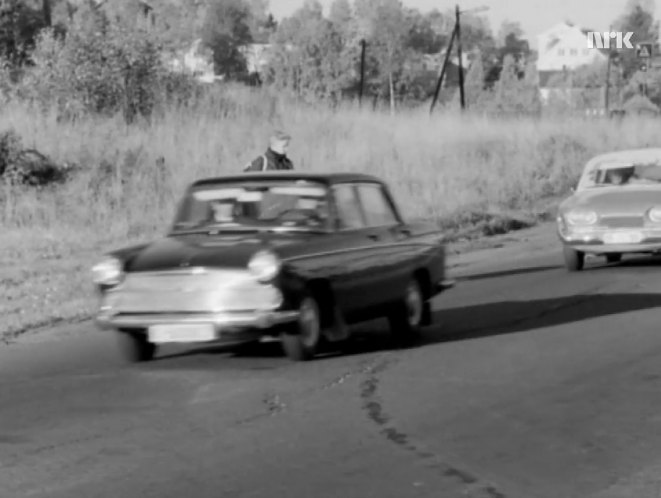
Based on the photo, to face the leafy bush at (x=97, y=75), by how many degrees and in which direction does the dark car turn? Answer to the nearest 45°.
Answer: approximately 135° to its right

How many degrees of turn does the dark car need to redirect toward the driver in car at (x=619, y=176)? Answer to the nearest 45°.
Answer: approximately 180°

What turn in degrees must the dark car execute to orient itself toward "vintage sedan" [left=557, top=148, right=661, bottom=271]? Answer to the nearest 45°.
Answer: approximately 180°

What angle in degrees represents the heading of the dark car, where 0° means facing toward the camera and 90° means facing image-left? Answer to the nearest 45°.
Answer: approximately 45°

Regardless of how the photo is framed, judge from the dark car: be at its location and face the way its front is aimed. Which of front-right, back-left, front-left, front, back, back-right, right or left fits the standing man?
back-right
